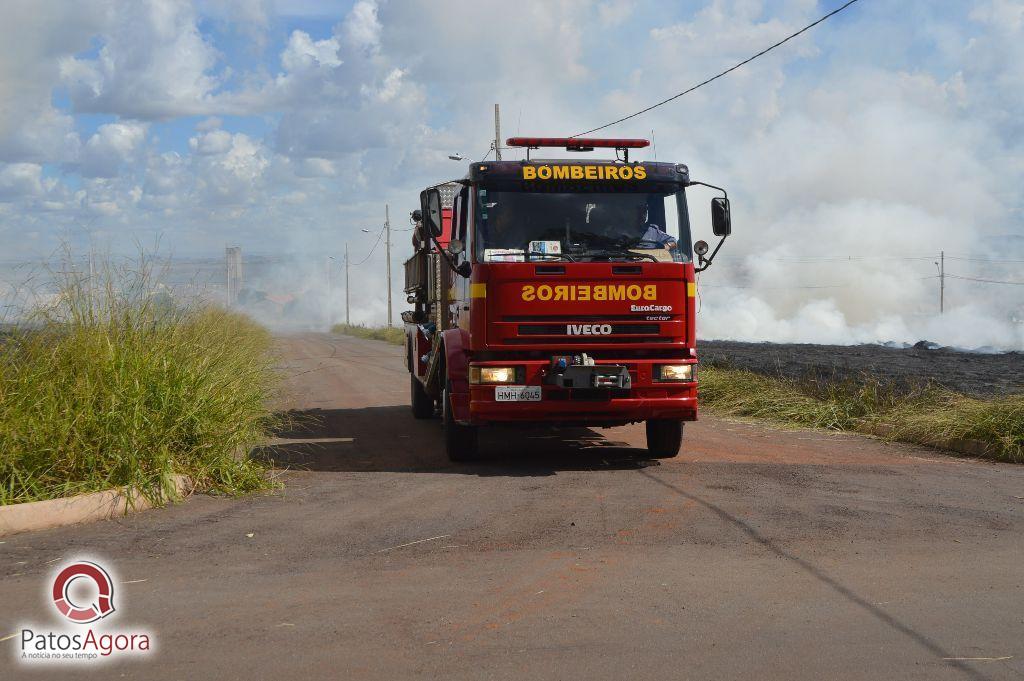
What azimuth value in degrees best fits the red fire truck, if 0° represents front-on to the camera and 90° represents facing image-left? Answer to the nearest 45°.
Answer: approximately 0°

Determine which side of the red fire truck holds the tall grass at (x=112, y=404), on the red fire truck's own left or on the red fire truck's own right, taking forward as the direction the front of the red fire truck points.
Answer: on the red fire truck's own right

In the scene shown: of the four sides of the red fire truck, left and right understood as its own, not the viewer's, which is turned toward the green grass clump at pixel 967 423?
left
